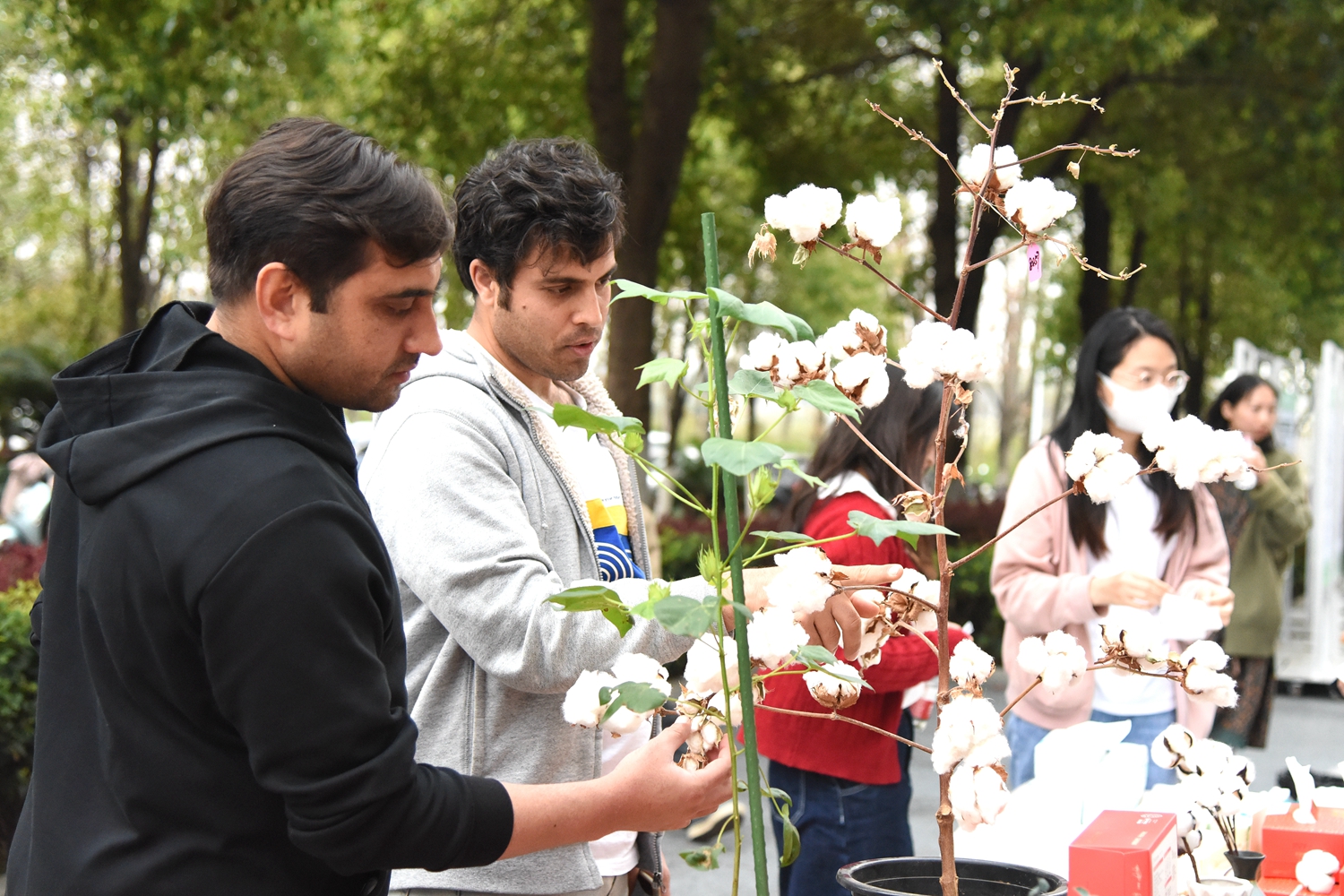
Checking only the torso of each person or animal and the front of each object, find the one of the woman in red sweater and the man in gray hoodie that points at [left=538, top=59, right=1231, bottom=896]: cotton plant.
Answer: the man in gray hoodie

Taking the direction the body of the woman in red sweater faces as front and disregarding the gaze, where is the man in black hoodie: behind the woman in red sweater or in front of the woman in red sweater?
behind

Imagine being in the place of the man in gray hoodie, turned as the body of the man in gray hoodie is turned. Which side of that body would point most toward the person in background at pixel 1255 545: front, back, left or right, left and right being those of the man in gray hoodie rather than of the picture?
left

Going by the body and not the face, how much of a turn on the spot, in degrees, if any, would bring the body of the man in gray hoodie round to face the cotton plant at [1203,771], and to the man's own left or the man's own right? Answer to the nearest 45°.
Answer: approximately 45° to the man's own left

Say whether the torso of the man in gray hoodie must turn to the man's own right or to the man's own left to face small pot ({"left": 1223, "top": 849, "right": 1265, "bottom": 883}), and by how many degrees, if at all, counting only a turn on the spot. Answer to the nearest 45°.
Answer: approximately 45° to the man's own left

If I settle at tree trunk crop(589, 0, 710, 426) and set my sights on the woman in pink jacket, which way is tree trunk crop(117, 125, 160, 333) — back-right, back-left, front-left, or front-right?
back-right

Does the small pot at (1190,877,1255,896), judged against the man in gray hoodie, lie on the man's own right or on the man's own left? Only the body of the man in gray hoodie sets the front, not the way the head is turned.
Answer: on the man's own left

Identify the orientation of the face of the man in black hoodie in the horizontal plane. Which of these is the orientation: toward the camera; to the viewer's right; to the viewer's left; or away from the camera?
to the viewer's right
